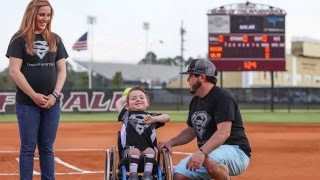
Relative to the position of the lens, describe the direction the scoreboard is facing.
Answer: facing the viewer

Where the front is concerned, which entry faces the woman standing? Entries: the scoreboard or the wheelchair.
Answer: the scoreboard

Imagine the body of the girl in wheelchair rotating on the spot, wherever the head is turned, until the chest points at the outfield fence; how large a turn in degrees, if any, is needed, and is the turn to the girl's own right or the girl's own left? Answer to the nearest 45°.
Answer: approximately 180°

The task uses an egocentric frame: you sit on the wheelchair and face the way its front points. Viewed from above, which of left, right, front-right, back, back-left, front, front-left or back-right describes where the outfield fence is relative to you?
back

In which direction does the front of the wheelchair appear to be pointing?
toward the camera

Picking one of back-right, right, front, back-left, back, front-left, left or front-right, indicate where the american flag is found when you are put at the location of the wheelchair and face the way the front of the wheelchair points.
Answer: back

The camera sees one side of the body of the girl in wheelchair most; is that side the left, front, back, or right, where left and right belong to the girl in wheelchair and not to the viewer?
front

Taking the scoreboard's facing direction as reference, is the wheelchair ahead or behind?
ahead

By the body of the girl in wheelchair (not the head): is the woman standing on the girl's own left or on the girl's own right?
on the girl's own right

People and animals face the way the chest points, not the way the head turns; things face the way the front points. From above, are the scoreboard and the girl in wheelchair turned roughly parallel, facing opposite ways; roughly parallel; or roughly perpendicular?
roughly parallel

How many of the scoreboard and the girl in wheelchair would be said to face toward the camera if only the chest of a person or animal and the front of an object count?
2

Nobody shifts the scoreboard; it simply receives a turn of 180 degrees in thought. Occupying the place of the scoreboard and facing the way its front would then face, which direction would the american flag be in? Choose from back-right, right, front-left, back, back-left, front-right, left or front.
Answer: front-left

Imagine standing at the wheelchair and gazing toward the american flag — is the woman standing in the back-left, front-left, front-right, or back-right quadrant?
front-left

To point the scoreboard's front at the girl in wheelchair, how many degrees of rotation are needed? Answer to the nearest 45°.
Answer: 0° — it already faces them

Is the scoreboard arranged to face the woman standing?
yes
